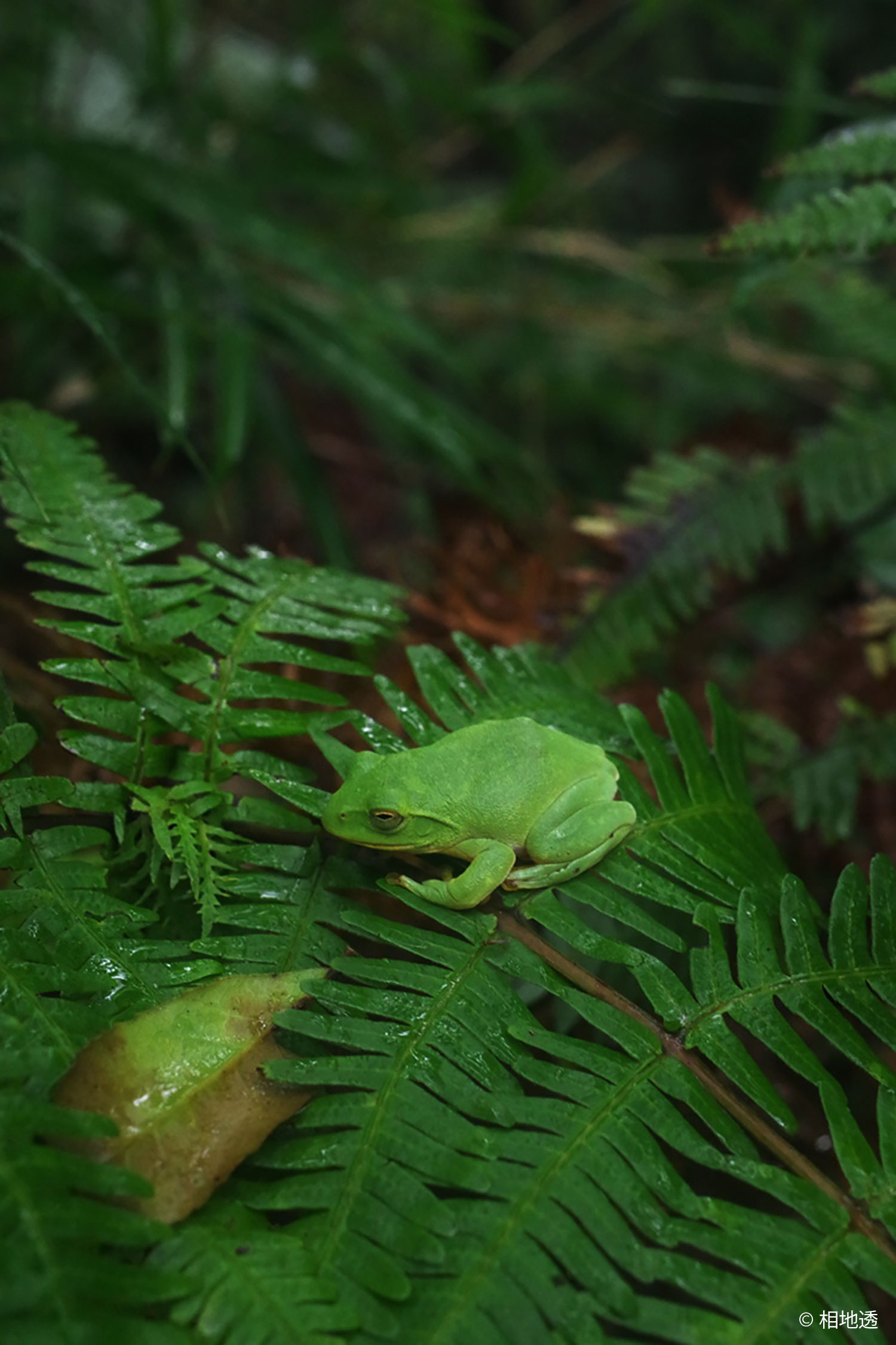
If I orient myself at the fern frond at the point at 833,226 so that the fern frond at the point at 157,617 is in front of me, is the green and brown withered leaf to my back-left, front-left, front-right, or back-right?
front-left

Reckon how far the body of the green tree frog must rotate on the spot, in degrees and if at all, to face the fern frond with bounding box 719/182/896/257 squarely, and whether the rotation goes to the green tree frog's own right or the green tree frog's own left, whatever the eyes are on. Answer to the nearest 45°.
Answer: approximately 135° to the green tree frog's own right

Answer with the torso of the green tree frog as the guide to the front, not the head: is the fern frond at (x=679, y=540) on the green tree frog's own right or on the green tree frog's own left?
on the green tree frog's own right

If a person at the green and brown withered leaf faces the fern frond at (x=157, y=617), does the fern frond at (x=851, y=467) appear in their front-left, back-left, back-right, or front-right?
front-right

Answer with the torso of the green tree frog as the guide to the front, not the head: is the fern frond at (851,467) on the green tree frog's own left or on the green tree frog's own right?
on the green tree frog's own right

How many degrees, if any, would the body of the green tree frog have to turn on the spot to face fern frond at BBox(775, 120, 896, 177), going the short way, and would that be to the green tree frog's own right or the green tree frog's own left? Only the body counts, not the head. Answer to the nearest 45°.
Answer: approximately 135° to the green tree frog's own right

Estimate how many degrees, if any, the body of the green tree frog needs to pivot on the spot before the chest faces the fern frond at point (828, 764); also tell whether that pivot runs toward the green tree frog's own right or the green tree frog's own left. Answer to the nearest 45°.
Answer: approximately 135° to the green tree frog's own right

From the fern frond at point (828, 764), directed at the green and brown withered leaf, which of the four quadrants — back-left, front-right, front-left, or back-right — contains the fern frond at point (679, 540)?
back-right

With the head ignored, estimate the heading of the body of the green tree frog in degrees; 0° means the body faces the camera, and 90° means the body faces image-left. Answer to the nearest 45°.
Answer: approximately 90°
